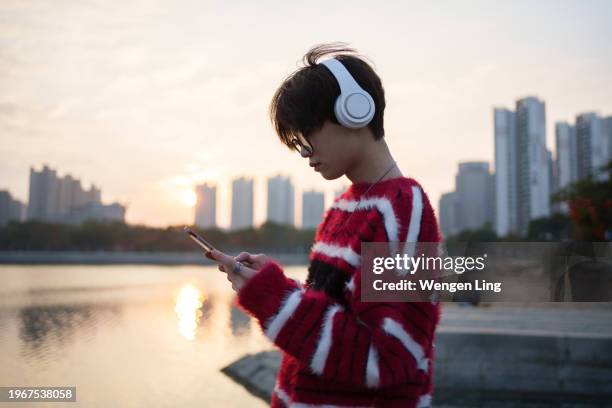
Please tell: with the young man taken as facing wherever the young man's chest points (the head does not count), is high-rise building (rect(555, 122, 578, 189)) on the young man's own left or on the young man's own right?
on the young man's own right

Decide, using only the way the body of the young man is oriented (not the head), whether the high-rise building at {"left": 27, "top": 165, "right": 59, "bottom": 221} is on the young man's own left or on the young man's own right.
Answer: on the young man's own right

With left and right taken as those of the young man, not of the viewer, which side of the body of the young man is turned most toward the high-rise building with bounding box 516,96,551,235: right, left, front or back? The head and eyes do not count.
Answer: right

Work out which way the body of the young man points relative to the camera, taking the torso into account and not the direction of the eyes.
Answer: to the viewer's left

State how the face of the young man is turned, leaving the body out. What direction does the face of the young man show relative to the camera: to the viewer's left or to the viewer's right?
to the viewer's left

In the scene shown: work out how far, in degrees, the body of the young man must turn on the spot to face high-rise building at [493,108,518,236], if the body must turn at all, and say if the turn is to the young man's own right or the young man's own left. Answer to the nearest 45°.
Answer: approximately 90° to the young man's own right

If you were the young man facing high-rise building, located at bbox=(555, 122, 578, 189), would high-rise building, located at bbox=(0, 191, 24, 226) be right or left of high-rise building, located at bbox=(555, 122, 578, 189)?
left

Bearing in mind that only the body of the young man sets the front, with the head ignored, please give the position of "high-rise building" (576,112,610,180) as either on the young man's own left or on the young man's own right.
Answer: on the young man's own right

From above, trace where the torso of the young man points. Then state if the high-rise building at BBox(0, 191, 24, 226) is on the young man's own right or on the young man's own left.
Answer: on the young man's own right

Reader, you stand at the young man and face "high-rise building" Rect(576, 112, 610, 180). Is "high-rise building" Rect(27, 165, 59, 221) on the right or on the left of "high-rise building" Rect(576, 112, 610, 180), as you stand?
left
